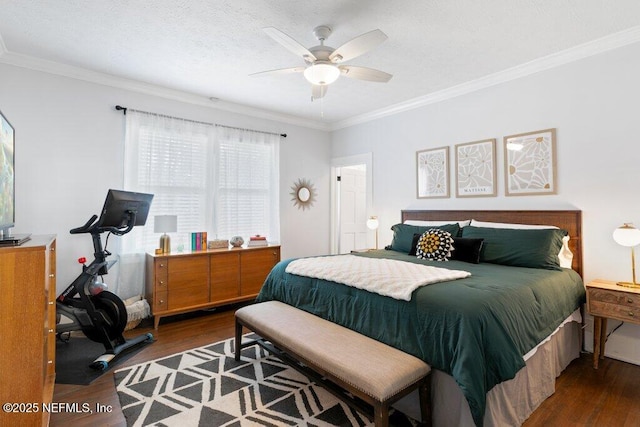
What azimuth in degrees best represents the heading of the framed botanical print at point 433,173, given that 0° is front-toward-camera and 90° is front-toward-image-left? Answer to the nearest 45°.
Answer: approximately 45°

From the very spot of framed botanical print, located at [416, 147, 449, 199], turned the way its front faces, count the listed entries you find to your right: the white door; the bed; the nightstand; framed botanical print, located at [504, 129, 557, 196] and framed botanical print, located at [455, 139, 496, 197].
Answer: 1

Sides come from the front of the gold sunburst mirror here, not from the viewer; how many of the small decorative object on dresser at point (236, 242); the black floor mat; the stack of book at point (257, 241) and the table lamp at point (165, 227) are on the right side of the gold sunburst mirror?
4

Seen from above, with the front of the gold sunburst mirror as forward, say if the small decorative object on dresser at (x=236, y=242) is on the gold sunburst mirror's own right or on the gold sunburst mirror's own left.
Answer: on the gold sunburst mirror's own right

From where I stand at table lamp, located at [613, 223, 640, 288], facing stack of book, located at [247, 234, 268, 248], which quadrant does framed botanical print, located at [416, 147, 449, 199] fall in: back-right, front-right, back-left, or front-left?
front-right

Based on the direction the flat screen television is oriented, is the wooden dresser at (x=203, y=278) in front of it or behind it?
in front

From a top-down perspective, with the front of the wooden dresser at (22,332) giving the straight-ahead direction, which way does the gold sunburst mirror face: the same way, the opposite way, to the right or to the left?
to the right

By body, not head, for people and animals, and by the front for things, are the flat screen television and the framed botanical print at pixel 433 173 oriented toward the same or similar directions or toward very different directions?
very different directions

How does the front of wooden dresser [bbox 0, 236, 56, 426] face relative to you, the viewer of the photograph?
facing to the right of the viewer

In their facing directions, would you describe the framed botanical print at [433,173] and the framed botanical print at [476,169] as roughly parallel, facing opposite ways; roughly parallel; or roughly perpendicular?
roughly parallel

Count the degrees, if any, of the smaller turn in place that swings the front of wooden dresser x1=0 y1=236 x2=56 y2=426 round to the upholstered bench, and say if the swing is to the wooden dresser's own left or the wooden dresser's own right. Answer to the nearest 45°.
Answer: approximately 45° to the wooden dresser's own right

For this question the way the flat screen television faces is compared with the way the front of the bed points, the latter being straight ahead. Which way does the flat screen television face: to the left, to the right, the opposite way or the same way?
the opposite way

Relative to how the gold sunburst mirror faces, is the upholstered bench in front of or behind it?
in front

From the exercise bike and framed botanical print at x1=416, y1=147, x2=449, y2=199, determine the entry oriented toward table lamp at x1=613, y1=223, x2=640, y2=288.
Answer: the exercise bike

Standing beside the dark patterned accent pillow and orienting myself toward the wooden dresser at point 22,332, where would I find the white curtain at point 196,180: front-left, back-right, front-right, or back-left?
front-right

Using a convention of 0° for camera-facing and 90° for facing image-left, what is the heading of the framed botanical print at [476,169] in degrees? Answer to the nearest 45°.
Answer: approximately 45°

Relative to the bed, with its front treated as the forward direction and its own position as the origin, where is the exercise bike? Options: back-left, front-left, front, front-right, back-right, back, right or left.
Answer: front-right

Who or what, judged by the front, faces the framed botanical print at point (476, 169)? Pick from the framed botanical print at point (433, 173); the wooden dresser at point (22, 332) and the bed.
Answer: the wooden dresser

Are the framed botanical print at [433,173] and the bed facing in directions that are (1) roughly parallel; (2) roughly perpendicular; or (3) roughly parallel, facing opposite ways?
roughly parallel

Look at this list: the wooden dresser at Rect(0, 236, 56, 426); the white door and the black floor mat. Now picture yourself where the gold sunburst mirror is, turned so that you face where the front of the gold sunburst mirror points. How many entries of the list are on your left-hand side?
1
